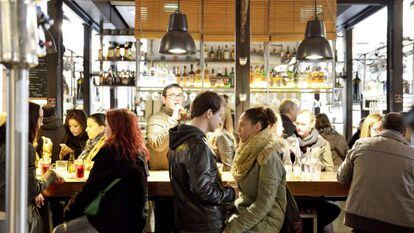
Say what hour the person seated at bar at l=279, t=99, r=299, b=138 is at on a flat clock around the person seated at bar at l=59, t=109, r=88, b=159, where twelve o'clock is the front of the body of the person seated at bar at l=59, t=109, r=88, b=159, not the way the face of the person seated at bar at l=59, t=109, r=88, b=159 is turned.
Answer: the person seated at bar at l=279, t=99, r=299, b=138 is roughly at 8 o'clock from the person seated at bar at l=59, t=109, r=88, b=159.

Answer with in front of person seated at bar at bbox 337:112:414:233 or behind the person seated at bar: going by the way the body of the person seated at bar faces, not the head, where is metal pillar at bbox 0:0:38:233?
behind

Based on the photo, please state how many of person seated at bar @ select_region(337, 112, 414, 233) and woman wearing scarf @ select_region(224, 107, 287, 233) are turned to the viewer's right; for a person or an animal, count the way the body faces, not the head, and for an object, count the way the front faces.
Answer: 0

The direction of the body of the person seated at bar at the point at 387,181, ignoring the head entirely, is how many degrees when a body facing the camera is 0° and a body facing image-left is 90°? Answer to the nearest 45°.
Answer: approximately 180°

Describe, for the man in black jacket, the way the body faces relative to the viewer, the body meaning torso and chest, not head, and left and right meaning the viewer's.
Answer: facing away from the viewer and to the right of the viewer

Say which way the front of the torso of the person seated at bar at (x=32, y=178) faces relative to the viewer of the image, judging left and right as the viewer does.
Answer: facing to the right of the viewer

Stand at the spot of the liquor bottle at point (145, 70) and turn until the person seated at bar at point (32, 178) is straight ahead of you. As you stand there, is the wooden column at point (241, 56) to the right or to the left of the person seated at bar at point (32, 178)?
left

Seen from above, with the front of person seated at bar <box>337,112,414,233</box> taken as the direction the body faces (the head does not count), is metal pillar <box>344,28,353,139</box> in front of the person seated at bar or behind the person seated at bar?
in front

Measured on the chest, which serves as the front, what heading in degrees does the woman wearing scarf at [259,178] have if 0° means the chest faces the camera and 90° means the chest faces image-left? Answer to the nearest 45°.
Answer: approximately 90°

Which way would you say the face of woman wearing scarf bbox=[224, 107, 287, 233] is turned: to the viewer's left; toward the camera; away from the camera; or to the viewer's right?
to the viewer's left

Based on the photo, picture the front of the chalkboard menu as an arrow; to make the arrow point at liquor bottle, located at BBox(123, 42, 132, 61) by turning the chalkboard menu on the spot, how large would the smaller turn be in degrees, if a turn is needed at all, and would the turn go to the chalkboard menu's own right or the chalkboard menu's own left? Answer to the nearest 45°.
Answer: approximately 135° to the chalkboard menu's own left

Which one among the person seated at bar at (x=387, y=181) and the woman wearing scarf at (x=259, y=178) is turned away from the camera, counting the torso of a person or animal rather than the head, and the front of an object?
the person seated at bar

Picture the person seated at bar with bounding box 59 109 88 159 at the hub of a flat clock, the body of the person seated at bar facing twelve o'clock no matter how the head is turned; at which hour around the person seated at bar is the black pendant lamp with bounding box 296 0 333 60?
The black pendant lamp is roughly at 8 o'clock from the person seated at bar.

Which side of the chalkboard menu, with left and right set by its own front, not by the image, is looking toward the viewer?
front

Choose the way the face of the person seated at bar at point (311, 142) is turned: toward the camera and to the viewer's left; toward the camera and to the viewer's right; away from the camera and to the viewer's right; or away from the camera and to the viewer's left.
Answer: toward the camera and to the viewer's left
